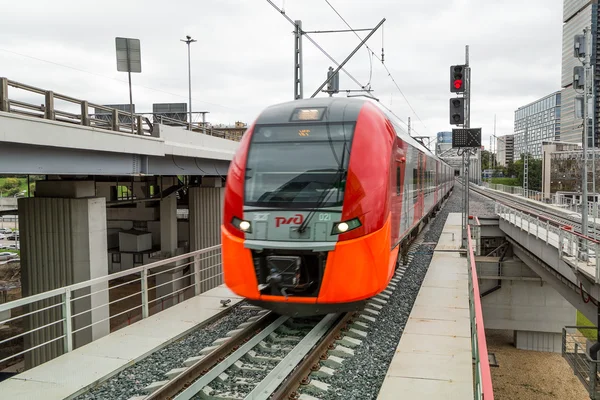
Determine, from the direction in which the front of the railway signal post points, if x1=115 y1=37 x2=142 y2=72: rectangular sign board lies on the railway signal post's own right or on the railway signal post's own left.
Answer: on the railway signal post's own right

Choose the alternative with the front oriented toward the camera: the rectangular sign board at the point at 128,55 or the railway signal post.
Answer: the railway signal post

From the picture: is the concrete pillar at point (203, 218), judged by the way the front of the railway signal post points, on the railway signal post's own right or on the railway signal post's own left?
on the railway signal post's own right

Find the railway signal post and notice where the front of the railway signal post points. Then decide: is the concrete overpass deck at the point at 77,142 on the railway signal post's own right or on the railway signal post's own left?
on the railway signal post's own right

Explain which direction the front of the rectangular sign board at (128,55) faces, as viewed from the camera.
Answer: facing away from the viewer

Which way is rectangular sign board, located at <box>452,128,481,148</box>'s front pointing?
toward the camera

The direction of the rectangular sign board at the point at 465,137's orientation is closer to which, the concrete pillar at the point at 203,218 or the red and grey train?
the red and grey train

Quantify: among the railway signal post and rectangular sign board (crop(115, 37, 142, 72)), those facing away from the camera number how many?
1

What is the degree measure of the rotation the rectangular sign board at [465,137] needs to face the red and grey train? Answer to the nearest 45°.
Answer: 0° — it already faces it

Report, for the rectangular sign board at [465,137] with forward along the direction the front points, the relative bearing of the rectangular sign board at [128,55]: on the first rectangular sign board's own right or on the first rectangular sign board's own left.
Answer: on the first rectangular sign board's own right
